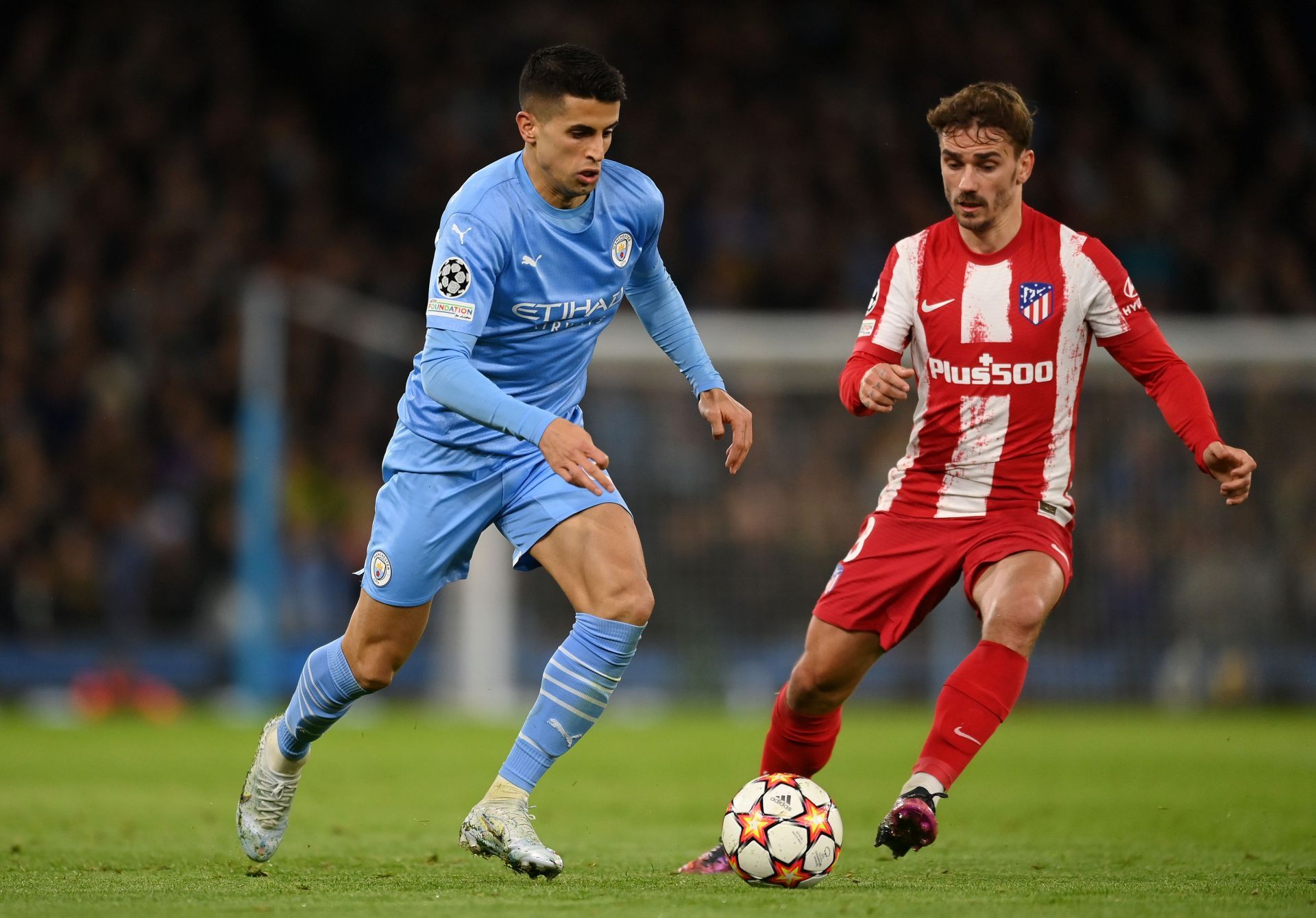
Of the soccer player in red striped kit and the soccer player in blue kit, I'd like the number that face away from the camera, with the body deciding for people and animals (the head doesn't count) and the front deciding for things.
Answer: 0

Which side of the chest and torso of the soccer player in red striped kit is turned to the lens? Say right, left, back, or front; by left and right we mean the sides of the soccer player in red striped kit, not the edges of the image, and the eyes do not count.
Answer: front

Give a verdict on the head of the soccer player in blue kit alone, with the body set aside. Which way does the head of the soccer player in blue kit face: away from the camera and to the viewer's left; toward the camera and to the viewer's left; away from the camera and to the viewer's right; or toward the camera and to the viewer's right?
toward the camera and to the viewer's right

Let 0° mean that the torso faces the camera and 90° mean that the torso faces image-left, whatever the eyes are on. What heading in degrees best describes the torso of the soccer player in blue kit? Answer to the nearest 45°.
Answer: approximately 315°

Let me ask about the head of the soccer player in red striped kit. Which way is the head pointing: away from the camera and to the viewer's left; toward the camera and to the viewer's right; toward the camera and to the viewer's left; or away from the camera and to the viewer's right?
toward the camera and to the viewer's left

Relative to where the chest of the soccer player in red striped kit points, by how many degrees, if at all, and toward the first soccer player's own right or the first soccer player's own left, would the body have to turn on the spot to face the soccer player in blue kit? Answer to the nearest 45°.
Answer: approximately 90° to the first soccer player's own right
